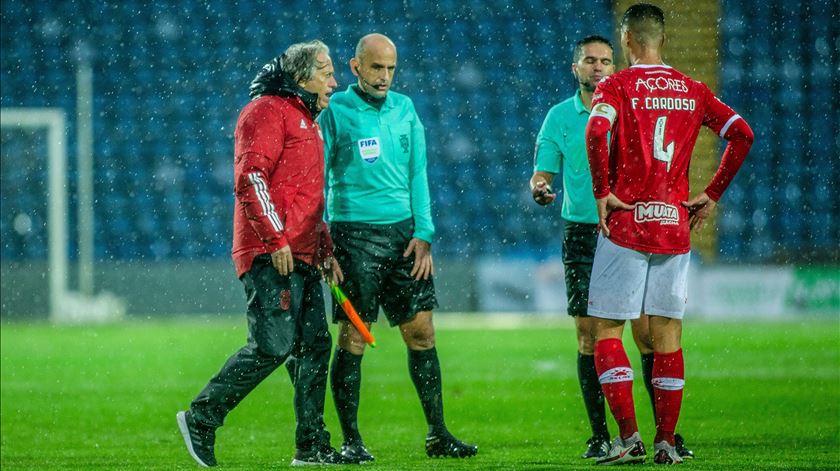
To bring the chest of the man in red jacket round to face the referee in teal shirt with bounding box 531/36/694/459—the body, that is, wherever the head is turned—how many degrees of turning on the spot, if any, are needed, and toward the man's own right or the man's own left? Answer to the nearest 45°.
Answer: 0° — they already face them

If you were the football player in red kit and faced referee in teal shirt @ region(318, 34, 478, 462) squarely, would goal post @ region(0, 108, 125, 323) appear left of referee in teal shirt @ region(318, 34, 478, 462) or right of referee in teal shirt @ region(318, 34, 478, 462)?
right

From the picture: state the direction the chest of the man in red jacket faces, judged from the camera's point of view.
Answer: to the viewer's right

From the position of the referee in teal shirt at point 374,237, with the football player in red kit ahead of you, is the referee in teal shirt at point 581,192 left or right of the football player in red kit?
left

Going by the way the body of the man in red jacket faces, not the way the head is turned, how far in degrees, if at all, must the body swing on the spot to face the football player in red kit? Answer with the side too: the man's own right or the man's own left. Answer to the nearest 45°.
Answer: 0° — they already face them

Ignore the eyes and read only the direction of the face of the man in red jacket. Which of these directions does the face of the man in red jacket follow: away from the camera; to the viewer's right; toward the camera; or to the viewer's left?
to the viewer's right

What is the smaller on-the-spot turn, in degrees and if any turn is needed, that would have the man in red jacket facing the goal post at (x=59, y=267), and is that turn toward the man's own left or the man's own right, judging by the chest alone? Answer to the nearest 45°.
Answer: approximately 90° to the man's own left

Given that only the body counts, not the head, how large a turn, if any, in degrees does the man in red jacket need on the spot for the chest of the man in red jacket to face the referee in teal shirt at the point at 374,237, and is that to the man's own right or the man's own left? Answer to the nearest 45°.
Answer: approximately 45° to the man's own left

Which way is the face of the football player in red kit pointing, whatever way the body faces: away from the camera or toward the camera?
away from the camera
